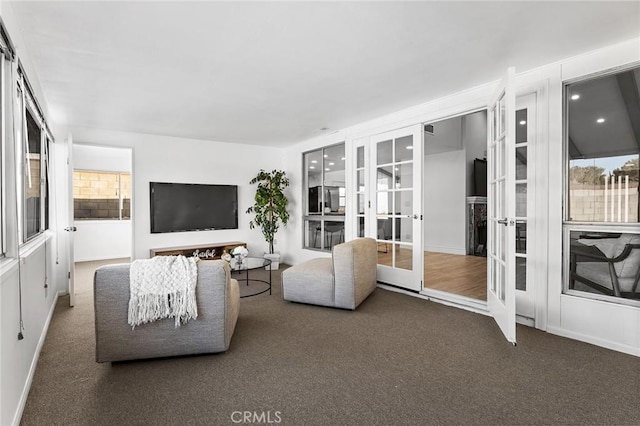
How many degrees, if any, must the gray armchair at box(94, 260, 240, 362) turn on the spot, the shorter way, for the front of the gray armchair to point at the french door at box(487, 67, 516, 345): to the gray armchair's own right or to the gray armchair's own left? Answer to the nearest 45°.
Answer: approximately 90° to the gray armchair's own right

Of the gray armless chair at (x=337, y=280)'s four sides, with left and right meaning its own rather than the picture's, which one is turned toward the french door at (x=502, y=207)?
back

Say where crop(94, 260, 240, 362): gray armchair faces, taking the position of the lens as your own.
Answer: facing away from the viewer

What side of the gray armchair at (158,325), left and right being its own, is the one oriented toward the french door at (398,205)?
right

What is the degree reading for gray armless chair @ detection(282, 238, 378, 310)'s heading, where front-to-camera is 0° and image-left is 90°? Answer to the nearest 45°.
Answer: approximately 135°

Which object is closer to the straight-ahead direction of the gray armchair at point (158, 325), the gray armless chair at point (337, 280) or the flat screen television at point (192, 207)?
the flat screen television

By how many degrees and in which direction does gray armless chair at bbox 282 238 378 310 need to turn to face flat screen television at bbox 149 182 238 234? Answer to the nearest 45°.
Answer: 0° — it already faces it

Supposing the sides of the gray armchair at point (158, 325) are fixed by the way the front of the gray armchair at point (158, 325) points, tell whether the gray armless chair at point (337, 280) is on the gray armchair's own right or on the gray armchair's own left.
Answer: on the gray armchair's own right

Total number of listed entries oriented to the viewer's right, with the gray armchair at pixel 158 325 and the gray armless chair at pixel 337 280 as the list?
0

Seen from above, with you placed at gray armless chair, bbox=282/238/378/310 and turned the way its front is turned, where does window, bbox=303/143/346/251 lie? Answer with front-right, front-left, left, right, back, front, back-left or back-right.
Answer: front-right
